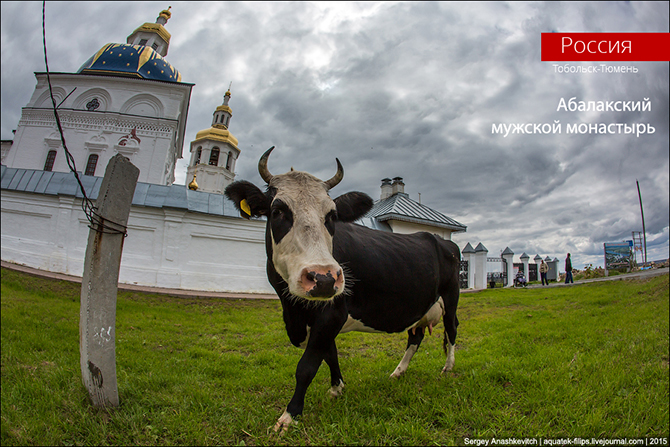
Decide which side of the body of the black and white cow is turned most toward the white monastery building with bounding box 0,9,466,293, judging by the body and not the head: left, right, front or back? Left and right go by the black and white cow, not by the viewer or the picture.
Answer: right

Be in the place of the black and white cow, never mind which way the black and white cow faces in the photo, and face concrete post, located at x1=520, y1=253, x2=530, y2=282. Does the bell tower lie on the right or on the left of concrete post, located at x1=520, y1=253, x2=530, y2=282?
left

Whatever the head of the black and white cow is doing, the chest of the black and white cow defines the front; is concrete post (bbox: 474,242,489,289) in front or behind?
behind

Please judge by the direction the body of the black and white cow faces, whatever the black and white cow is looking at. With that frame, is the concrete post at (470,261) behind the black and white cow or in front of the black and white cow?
behind

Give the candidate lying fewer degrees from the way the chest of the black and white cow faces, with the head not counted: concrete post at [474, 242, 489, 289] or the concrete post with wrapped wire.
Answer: the concrete post with wrapped wire
